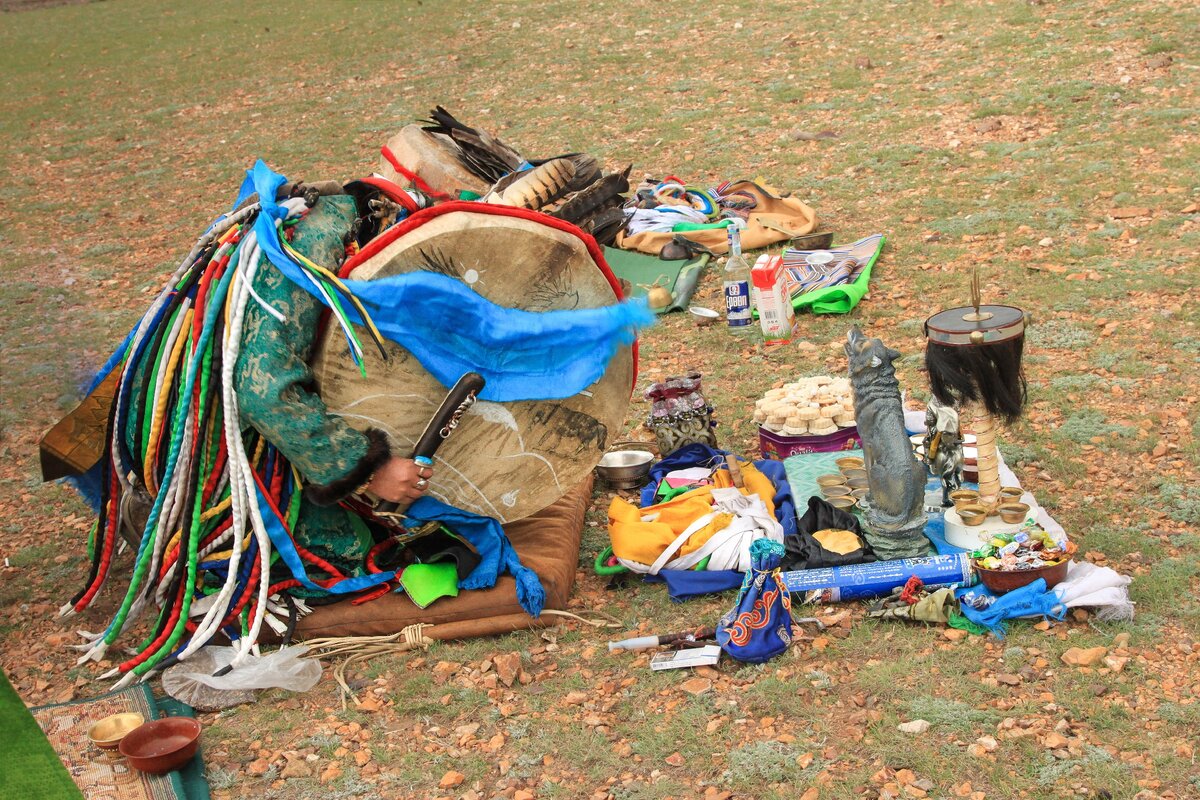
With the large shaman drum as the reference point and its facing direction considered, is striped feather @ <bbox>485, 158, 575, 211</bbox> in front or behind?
behind

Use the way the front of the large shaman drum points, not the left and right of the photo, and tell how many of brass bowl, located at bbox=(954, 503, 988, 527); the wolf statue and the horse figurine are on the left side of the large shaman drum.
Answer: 3

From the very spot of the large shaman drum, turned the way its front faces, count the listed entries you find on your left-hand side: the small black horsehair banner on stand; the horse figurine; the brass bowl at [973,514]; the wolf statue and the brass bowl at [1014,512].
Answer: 5

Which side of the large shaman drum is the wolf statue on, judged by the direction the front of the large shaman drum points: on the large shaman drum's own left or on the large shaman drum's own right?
on the large shaman drum's own left

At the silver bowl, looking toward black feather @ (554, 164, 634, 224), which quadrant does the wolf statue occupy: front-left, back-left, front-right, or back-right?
back-right

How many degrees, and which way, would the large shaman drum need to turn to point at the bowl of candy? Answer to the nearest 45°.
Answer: approximately 90° to its left

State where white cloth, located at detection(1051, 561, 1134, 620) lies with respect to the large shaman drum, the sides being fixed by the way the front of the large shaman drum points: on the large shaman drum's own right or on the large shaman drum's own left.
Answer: on the large shaman drum's own left

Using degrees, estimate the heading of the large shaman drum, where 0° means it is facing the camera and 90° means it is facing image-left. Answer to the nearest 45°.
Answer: approximately 0°

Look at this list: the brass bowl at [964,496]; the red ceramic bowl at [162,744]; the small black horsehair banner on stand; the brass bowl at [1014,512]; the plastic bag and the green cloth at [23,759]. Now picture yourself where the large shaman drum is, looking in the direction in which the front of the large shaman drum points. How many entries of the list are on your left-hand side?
3

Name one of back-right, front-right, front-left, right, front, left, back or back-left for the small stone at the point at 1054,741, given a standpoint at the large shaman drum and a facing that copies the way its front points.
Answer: front-left

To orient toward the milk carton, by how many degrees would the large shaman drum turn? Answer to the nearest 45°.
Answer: approximately 135° to its left

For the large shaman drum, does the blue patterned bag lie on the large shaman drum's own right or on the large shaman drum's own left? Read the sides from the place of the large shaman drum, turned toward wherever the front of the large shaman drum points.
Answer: on the large shaman drum's own left

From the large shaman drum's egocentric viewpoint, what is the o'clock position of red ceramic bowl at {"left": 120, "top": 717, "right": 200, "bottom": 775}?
The red ceramic bowl is roughly at 2 o'clock from the large shaman drum.

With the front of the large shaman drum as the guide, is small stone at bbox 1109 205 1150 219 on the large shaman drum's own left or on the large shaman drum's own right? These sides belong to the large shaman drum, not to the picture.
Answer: on the large shaman drum's own left

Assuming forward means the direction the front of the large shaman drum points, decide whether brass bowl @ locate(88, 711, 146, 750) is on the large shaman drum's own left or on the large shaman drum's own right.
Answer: on the large shaman drum's own right
